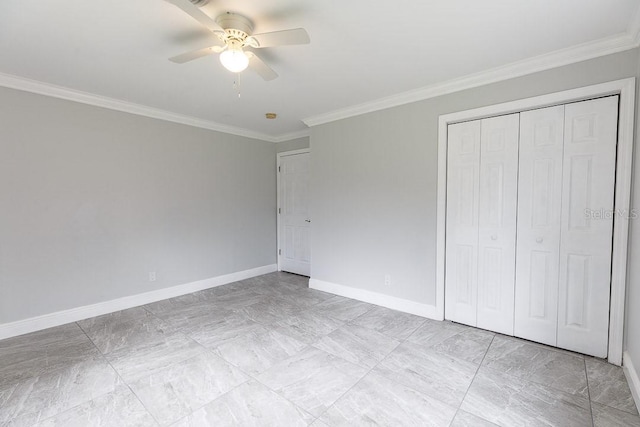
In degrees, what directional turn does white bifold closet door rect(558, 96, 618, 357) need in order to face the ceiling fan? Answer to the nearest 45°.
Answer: approximately 45° to its right

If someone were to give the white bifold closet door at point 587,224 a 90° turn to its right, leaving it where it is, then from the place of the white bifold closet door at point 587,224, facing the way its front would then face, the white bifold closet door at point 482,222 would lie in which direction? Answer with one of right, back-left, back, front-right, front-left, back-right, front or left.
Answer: front

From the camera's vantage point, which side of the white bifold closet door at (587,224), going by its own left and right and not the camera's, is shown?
front

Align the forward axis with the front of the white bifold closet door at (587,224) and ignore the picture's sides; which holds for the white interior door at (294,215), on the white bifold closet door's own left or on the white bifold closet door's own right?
on the white bifold closet door's own right

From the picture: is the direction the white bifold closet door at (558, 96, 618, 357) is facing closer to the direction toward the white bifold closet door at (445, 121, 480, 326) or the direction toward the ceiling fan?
the ceiling fan

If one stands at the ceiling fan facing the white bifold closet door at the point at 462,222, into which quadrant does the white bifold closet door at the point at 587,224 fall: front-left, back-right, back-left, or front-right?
front-right

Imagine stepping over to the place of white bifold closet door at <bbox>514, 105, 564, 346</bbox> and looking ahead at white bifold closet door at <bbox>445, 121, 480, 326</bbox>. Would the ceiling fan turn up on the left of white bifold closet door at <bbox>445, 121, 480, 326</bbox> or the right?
left

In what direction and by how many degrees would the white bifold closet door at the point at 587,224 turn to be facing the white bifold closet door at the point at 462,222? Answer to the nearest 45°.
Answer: approximately 90° to its right
